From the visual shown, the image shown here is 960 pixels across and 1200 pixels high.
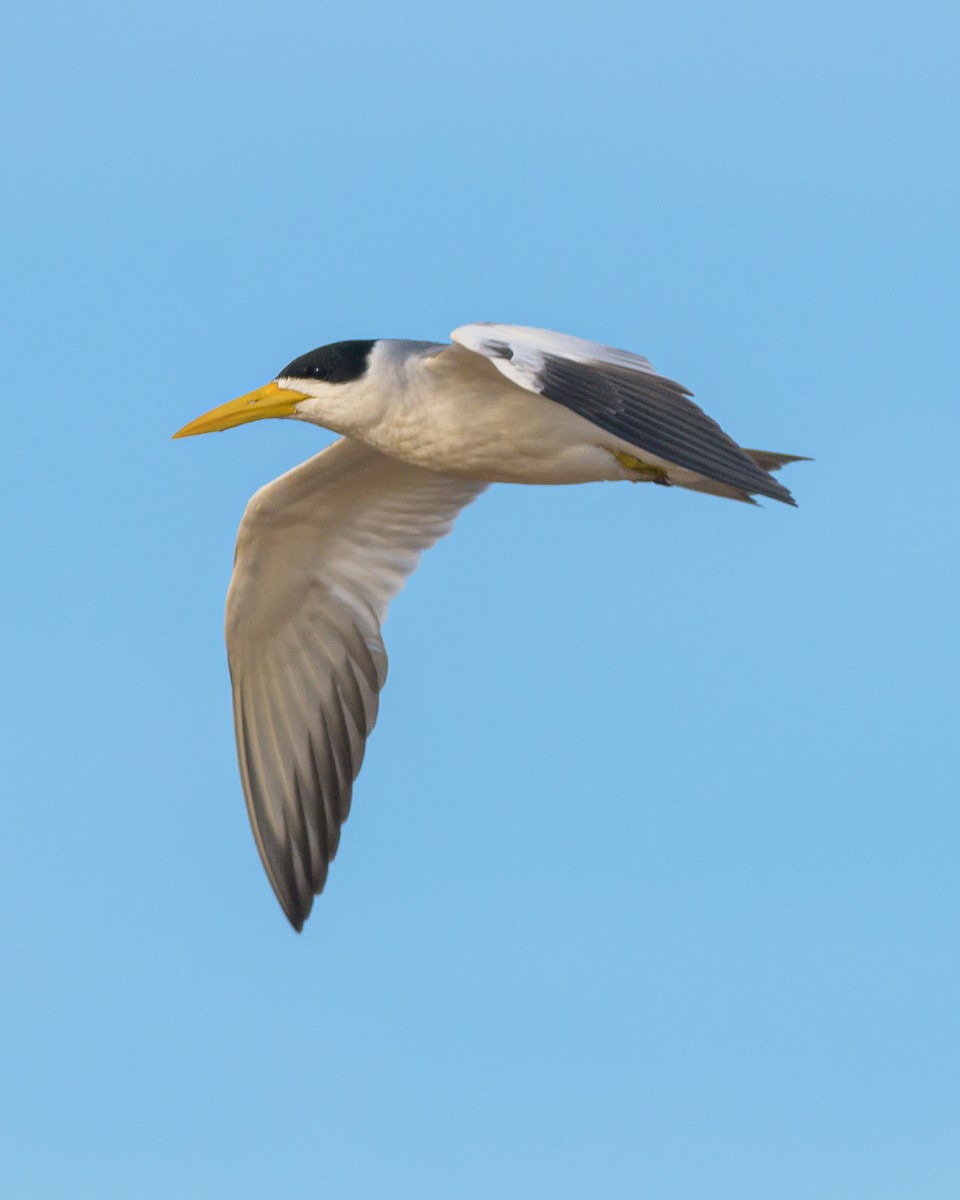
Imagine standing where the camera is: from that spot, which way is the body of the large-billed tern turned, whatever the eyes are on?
to the viewer's left
